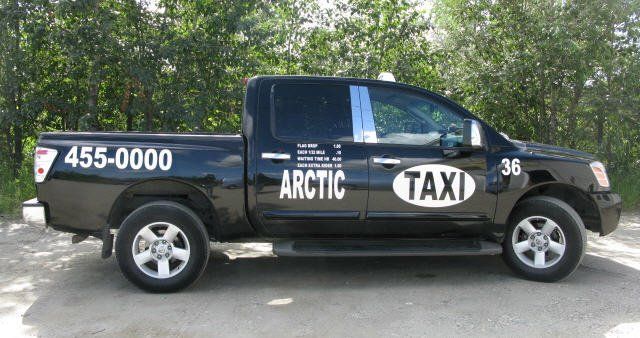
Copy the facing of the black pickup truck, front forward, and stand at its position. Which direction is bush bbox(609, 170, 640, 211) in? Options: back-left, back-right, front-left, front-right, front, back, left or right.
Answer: front-left

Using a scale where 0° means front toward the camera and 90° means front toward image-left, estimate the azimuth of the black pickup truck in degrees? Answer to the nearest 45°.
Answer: approximately 270°

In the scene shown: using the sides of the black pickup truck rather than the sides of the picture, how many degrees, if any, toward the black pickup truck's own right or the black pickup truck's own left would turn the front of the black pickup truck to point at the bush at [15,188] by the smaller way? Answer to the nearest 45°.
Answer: approximately 135° to the black pickup truck's own left
